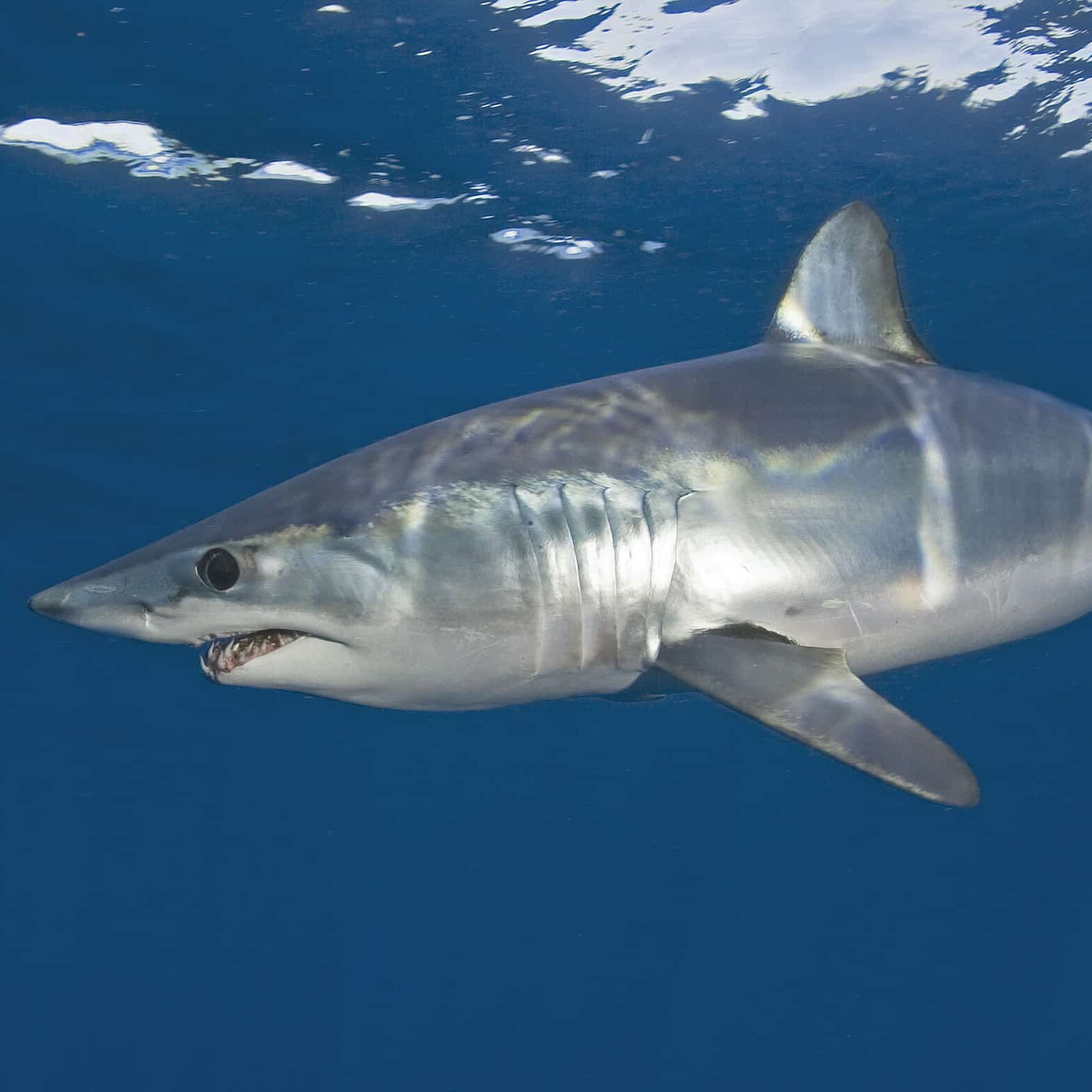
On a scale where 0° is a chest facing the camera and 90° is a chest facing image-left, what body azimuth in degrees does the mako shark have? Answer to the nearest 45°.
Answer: approximately 90°
